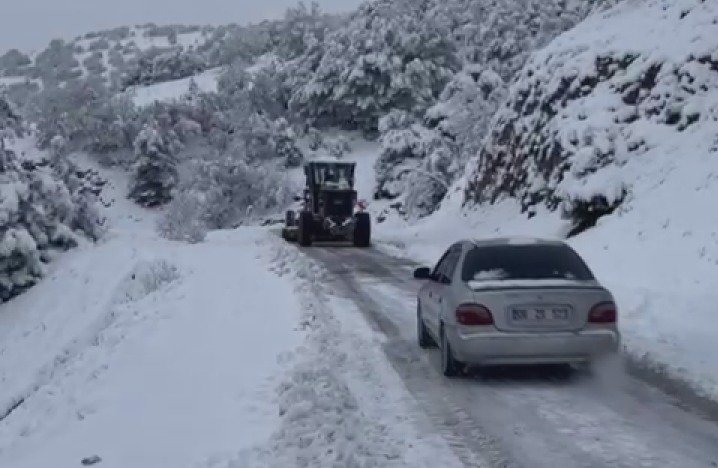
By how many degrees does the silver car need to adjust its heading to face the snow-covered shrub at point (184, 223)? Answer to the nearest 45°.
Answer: approximately 45° to its left

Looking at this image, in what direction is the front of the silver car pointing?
away from the camera

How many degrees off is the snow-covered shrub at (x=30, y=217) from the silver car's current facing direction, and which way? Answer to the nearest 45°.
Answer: approximately 45° to its left
